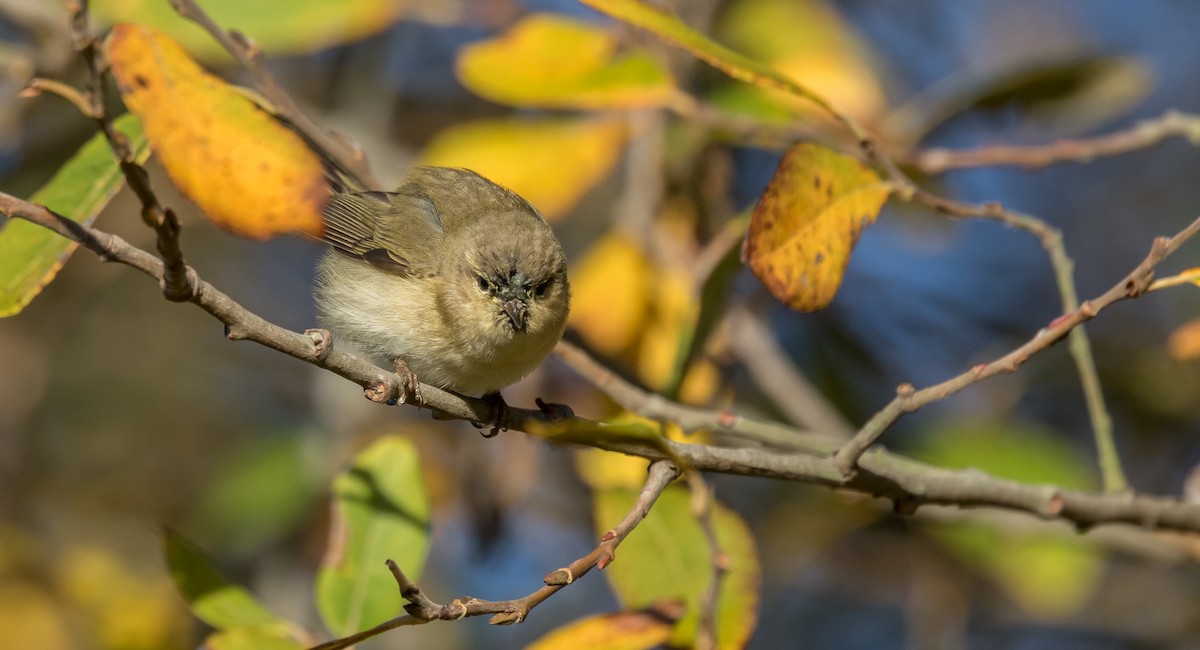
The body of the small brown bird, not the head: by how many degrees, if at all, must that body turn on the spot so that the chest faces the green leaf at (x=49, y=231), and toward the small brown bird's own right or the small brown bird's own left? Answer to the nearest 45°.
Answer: approximately 90° to the small brown bird's own right

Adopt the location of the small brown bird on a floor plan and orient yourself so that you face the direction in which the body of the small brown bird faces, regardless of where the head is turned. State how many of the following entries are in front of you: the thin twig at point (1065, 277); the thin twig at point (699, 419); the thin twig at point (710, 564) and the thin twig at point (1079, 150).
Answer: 4

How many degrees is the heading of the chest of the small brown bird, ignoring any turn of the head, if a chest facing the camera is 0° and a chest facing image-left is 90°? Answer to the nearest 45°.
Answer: approximately 315°

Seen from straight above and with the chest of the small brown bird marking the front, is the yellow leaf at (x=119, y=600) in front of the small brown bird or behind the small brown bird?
behind

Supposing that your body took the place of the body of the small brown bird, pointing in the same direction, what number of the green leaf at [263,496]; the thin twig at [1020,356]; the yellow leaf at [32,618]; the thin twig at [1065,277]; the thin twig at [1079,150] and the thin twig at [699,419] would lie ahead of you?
4

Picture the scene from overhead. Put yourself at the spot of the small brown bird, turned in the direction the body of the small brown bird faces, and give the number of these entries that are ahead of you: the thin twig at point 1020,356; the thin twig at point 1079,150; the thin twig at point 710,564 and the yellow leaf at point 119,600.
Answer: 3

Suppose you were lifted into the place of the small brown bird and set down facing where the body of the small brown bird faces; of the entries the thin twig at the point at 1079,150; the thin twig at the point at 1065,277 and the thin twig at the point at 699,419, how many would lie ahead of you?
3
